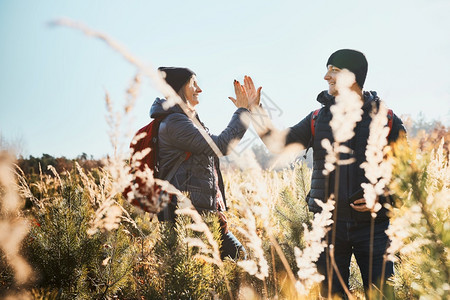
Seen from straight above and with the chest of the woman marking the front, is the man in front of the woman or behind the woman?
in front

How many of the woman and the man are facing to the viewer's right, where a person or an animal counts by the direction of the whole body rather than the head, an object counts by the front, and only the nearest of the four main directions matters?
1

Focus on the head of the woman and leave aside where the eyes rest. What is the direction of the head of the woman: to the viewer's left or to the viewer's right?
to the viewer's right

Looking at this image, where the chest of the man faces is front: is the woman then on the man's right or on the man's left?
on the man's right

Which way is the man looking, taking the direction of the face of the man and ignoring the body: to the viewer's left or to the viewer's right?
to the viewer's left

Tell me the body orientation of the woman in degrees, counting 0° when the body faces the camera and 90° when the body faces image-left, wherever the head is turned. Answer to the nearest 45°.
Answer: approximately 270°
